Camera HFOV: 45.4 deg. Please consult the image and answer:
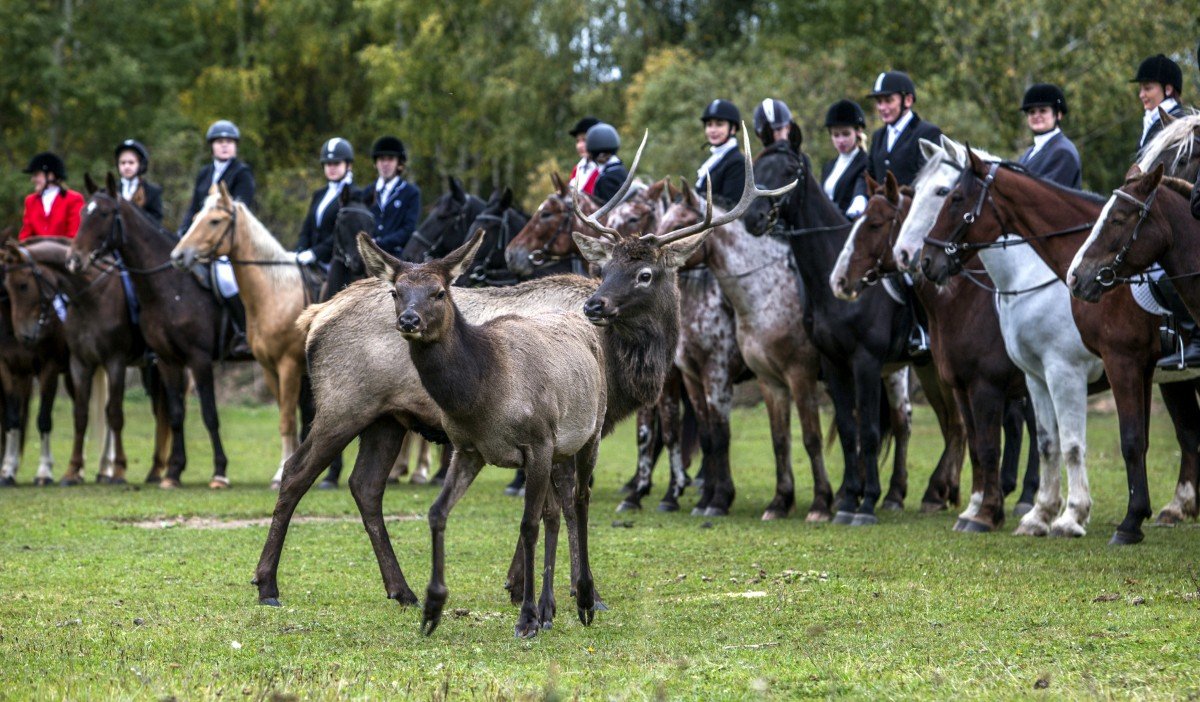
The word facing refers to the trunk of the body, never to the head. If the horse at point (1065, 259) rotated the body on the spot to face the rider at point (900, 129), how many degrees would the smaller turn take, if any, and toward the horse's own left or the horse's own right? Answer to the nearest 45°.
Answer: approximately 90° to the horse's own right

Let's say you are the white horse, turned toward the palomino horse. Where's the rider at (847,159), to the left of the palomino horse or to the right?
right

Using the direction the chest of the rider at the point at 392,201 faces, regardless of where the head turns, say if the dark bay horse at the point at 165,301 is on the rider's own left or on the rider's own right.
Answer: on the rider's own right

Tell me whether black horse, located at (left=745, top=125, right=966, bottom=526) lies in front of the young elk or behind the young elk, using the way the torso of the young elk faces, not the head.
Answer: behind

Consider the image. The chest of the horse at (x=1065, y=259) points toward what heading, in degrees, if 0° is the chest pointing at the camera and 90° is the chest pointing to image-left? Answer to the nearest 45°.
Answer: approximately 45°

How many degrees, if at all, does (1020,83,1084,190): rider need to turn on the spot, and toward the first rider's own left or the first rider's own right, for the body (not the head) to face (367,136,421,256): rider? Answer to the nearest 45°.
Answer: approximately 45° to the first rider's own right

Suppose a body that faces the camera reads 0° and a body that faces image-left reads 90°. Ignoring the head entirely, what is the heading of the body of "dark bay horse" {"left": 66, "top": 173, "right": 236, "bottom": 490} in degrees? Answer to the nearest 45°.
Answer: approximately 45°

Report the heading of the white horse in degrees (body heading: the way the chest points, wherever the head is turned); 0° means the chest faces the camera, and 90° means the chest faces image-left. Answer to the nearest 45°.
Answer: approximately 45°

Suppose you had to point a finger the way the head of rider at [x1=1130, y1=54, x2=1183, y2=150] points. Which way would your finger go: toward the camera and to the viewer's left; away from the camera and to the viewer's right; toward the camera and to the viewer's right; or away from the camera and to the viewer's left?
toward the camera and to the viewer's left

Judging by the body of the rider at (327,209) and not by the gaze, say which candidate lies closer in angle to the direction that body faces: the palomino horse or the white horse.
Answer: the palomino horse

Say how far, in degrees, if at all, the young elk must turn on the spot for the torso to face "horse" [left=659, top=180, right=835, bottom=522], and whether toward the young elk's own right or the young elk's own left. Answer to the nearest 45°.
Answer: approximately 180°
